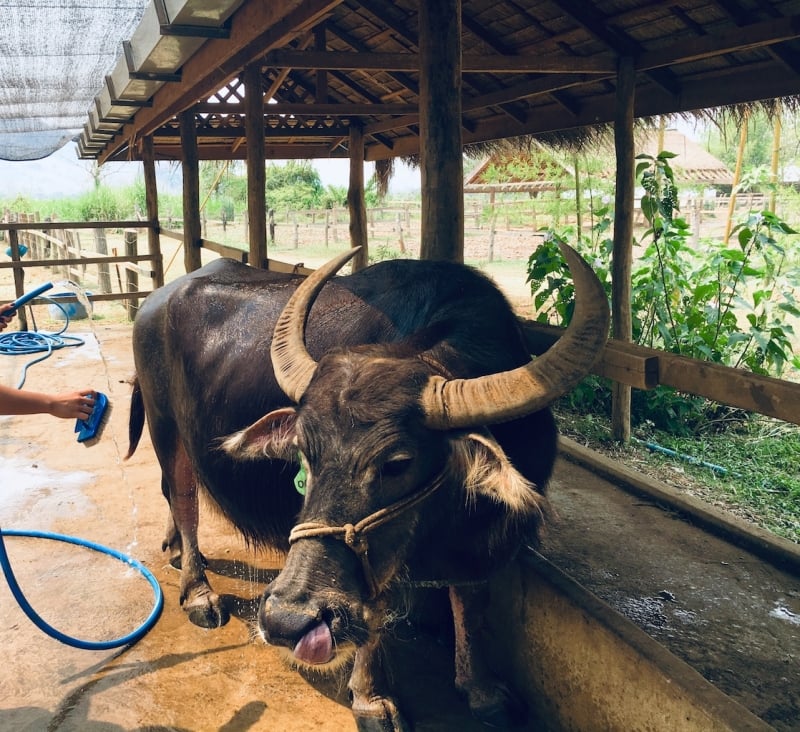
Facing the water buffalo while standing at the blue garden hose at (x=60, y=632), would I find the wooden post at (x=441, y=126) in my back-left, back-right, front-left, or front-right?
front-left

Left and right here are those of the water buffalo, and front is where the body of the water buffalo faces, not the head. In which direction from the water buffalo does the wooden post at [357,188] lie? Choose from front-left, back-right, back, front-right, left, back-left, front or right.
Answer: back-left

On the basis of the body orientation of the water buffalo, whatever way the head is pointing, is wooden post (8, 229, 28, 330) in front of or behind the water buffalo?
behind

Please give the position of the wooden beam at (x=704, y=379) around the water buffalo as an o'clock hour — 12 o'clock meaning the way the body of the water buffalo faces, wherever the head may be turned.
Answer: The wooden beam is roughly at 10 o'clock from the water buffalo.

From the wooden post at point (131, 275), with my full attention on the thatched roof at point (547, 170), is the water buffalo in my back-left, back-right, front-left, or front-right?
back-right

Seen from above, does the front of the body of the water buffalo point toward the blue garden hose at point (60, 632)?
no

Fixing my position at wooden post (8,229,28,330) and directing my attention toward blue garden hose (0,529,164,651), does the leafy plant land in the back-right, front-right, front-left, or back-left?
front-left

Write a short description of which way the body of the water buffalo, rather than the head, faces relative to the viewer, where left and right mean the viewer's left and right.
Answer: facing the viewer and to the right of the viewer

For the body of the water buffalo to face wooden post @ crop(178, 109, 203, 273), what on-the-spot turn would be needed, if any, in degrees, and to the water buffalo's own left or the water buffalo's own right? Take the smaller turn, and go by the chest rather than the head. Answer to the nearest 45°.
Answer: approximately 135° to the water buffalo's own left

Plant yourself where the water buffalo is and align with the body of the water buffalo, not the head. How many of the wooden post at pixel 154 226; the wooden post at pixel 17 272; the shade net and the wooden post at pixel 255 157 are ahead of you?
0

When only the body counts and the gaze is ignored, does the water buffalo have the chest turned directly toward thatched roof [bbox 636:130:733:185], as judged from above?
no

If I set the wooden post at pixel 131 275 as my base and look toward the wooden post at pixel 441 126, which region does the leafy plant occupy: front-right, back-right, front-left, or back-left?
front-left

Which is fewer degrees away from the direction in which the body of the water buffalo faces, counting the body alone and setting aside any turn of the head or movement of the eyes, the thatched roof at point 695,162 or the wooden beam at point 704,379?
the wooden beam

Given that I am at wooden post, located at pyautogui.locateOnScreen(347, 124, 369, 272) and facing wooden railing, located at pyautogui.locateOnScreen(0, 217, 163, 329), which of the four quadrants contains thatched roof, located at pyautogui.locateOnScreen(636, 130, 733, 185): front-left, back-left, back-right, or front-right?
back-right

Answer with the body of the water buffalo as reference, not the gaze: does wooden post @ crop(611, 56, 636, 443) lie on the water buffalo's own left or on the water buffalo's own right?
on the water buffalo's own left
